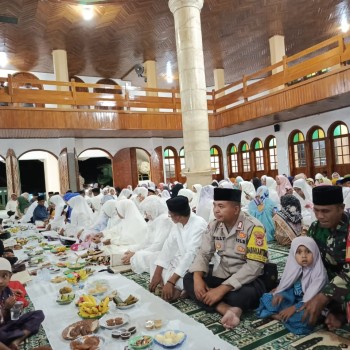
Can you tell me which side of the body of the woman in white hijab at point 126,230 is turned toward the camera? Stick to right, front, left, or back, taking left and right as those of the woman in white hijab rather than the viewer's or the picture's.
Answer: left

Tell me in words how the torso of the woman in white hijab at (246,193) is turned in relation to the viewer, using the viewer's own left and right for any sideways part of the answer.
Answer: facing to the left of the viewer

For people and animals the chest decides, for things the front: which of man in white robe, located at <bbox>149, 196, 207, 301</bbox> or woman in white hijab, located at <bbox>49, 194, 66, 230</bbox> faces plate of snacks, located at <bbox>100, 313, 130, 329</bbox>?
the man in white robe

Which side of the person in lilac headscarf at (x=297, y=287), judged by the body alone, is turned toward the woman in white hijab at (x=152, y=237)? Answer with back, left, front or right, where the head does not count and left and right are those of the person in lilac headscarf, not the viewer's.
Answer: right

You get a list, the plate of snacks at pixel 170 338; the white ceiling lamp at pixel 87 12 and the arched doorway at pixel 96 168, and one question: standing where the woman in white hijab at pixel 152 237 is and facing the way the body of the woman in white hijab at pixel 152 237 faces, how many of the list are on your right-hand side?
2

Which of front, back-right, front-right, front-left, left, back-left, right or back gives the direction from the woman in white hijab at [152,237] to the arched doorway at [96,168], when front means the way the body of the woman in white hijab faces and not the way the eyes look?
right

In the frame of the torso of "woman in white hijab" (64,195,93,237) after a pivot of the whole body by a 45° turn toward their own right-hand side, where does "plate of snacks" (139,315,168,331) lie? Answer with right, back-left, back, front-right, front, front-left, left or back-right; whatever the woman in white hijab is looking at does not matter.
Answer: back-left

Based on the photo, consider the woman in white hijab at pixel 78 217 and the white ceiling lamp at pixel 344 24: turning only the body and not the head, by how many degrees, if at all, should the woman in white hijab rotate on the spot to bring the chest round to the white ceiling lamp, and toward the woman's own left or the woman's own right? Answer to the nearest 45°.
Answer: approximately 180°

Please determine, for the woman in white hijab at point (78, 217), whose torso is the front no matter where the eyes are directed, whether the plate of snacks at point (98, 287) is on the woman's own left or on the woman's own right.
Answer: on the woman's own left

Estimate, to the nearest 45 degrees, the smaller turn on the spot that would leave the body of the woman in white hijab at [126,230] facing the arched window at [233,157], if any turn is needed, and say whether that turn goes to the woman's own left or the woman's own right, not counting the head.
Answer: approximately 135° to the woman's own right

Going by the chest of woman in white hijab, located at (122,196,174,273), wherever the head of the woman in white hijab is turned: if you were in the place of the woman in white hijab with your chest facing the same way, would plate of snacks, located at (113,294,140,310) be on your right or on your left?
on your left
